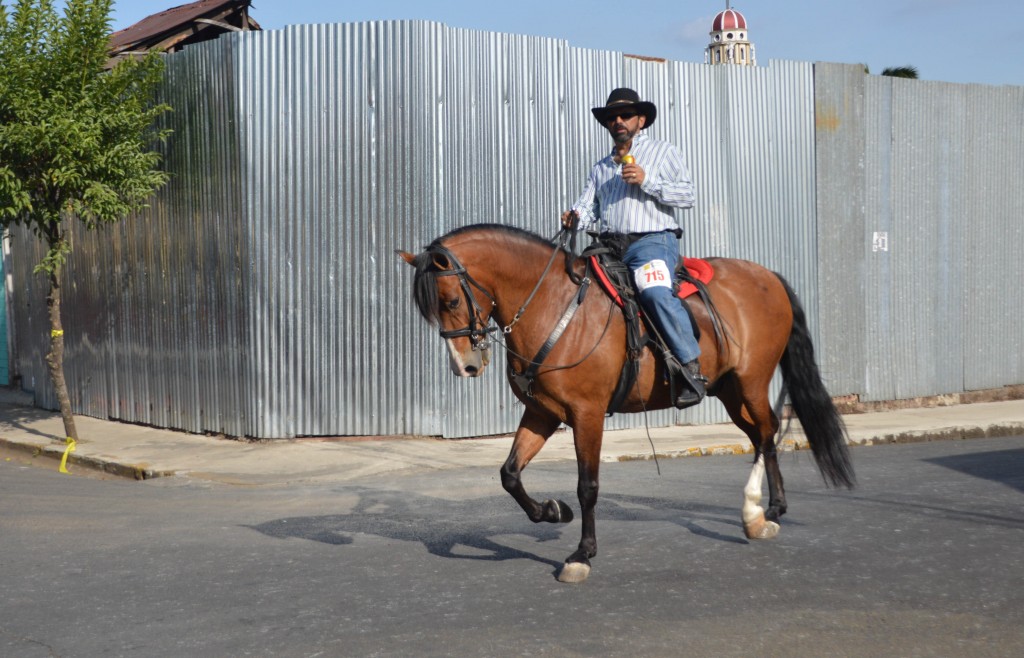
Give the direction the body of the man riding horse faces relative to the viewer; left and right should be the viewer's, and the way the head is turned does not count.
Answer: facing the viewer and to the left of the viewer

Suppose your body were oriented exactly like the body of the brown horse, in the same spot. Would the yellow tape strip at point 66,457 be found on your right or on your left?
on your right

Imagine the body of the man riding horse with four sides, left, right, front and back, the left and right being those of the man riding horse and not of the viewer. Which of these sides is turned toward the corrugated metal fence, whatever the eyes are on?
right

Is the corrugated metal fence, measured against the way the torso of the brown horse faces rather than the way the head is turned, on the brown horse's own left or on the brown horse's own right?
on the brown horse's own right

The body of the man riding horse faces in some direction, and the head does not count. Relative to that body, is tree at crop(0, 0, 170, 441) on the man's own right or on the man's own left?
on the man's own right

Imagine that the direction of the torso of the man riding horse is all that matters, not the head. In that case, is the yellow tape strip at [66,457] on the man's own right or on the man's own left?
on the man's own right
